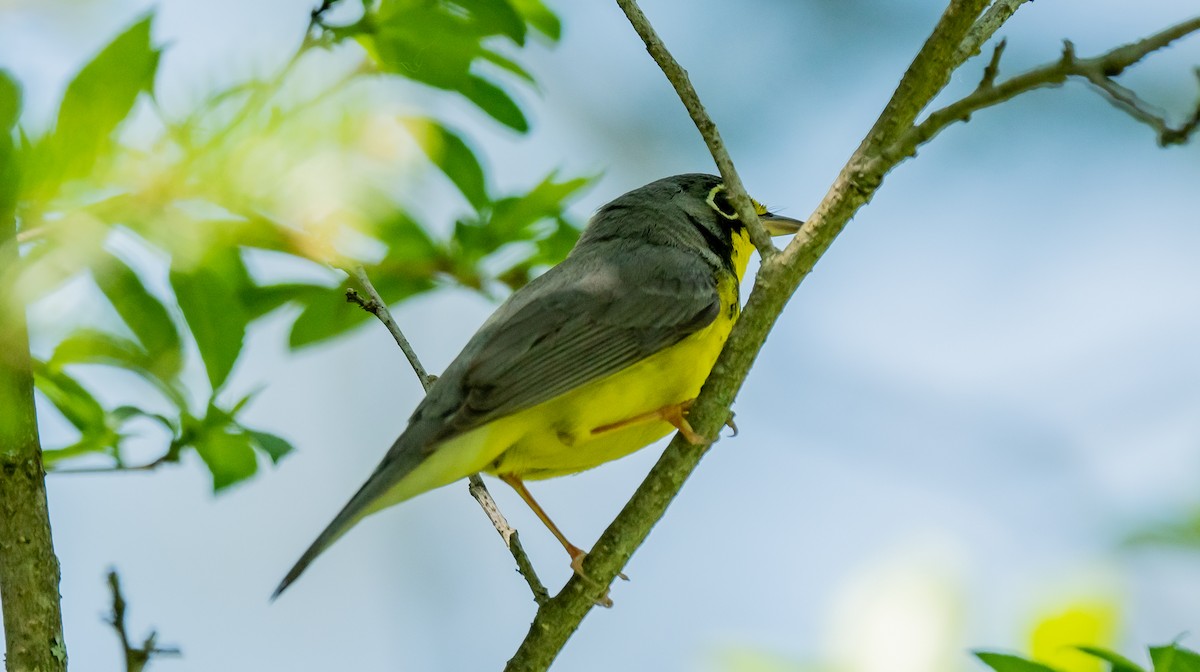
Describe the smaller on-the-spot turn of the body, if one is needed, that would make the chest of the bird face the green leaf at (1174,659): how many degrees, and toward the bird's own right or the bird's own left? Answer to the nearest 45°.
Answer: approximately 45° to the bird's own right

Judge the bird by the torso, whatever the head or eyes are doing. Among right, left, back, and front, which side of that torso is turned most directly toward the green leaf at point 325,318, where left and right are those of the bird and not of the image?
back

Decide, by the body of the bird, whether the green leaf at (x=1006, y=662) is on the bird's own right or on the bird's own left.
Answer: on the bird's own right

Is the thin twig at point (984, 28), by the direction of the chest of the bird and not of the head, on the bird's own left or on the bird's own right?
on the bird's own right

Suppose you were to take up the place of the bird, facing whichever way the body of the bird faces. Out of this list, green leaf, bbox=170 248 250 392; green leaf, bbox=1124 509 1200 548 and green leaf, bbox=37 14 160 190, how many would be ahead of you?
1

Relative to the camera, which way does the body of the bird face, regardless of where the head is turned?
to the viewer's right

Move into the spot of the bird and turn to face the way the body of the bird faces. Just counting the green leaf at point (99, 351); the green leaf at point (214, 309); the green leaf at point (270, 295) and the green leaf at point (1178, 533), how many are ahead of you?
1
